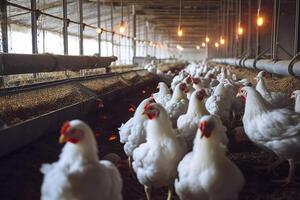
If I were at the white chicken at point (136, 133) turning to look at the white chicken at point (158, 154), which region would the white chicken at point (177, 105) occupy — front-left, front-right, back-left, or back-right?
back-left

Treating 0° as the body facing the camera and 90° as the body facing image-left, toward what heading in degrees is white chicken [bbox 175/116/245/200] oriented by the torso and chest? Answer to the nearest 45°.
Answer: approximately 0°

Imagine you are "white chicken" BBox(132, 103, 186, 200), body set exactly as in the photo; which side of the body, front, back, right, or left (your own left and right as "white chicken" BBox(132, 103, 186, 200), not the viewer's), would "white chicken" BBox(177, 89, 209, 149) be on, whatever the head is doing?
back

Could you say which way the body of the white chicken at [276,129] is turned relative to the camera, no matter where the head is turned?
to the viewer's left

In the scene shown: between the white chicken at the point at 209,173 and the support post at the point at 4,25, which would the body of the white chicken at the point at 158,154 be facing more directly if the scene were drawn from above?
the white chicken

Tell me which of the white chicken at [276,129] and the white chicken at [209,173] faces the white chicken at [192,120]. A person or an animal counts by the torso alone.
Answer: the white chicken at [276,129]

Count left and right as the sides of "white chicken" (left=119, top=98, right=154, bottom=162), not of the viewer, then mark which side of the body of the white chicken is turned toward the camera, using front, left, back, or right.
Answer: right

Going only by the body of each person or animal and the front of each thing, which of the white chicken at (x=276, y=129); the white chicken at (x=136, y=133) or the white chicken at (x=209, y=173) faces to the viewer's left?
the white chicken at (x=276, y=129)

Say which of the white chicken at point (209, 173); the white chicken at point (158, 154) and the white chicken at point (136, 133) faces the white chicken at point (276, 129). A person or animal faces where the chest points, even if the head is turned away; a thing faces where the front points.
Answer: the white chicken at point (136, 133)

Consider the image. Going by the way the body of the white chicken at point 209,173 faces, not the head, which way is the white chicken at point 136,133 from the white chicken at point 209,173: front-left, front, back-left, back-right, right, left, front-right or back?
back-right

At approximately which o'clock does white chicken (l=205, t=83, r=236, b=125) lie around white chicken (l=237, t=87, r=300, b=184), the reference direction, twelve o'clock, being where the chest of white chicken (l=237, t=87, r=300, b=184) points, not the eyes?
white chicken (l=205, t=83, r=236, b=125) is roughly at 2 o'clock from white chicken (l=237, t=87, r=300, b=184).
